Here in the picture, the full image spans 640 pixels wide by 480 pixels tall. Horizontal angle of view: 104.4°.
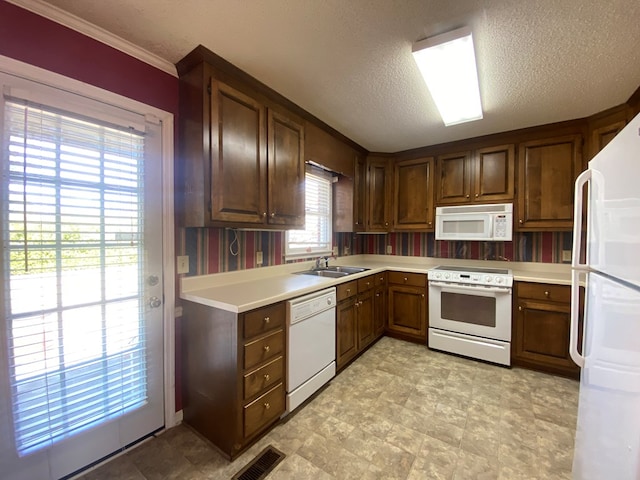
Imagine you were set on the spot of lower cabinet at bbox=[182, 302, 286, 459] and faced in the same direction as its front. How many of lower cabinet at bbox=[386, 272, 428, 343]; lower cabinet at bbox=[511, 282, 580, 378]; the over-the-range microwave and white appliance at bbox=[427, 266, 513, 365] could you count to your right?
0

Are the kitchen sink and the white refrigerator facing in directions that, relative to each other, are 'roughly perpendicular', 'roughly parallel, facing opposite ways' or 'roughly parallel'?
roughly parallel, facing opposite ways

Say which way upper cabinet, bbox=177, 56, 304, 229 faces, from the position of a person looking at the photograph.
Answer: facing the viewer and to the right of the viewer

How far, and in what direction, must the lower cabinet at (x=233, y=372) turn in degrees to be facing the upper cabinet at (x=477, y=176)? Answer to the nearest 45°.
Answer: approximately 45° to its left

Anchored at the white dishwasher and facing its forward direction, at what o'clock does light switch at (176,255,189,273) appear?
The light switch is roughly at 4 o'clock from the white dishwasher.

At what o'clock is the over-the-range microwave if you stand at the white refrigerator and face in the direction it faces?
The over-the-range microwave is roughly at 2 o'clock from the white refrigerator.

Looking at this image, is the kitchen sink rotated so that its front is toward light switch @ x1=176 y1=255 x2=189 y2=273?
no

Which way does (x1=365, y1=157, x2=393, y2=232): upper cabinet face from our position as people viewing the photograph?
facing the viewer

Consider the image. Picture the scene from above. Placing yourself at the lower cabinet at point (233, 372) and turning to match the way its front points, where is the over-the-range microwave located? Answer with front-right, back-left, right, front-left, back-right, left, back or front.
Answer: front-left

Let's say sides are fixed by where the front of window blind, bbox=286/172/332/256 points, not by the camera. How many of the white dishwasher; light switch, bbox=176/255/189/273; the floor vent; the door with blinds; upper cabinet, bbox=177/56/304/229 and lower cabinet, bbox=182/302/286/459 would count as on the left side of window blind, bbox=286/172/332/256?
0

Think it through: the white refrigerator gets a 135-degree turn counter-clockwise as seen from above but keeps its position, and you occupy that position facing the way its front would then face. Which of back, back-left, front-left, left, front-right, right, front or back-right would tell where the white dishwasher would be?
back-right

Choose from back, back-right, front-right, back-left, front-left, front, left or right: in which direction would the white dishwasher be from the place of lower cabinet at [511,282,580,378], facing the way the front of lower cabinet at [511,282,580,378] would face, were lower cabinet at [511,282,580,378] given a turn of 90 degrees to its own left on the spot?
back-right

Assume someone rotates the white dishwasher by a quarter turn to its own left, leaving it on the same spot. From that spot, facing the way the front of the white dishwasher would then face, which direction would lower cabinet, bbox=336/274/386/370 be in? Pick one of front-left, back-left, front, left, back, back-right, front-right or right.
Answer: front

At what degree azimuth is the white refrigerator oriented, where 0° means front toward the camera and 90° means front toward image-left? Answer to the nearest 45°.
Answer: approximately 90°

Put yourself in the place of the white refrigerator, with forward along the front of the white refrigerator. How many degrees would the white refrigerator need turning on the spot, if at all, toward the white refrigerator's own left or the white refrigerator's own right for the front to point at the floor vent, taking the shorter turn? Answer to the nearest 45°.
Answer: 0° — it already faces it

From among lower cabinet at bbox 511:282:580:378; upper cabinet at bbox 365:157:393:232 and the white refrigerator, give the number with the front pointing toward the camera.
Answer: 2

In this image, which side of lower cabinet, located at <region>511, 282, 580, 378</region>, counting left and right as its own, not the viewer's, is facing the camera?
front

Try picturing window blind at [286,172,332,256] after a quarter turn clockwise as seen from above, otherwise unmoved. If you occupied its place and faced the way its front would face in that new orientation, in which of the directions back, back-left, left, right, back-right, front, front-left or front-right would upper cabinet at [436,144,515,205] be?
back-left

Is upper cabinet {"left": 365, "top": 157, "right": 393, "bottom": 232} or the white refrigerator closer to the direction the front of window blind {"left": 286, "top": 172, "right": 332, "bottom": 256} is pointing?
the white refrigerator

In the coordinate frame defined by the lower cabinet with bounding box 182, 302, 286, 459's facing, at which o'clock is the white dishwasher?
The white dishwasher is roughly at 10 o'clock from the lower cabinet.

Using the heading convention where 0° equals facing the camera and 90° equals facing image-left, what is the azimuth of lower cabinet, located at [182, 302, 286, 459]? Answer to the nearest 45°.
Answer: approximately 315°
